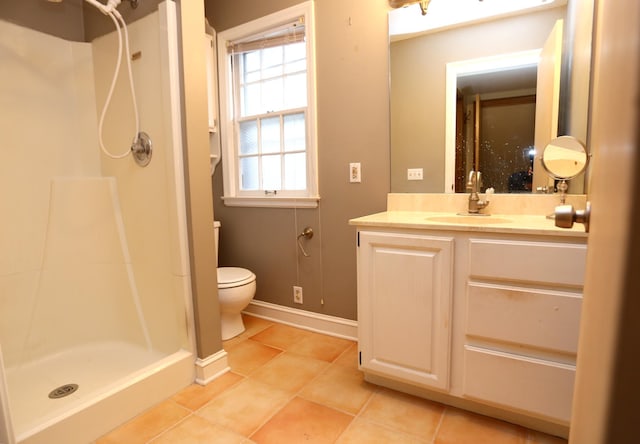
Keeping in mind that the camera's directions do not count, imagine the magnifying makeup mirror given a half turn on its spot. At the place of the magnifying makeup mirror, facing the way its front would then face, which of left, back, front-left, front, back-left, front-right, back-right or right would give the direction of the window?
left

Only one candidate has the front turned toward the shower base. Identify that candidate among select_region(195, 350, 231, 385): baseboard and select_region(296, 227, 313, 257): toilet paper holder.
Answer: the toilet paper holder

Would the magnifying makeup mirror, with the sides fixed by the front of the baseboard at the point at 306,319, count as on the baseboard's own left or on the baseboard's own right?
on the baseboard's own left

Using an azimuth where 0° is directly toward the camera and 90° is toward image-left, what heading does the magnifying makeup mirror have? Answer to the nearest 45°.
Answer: approximately 0°

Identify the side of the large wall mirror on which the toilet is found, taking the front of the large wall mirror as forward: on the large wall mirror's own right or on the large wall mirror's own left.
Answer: on the large wall mirror's own right

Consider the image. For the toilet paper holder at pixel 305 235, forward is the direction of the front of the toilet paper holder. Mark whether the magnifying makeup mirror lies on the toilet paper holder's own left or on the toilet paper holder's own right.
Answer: on the toilet paper holder's own left

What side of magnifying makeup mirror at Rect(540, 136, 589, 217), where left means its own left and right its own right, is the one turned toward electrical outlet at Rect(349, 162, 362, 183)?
right

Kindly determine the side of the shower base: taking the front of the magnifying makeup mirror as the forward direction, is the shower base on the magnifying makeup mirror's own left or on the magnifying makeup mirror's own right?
on the magnifying makeup mirror's own right
